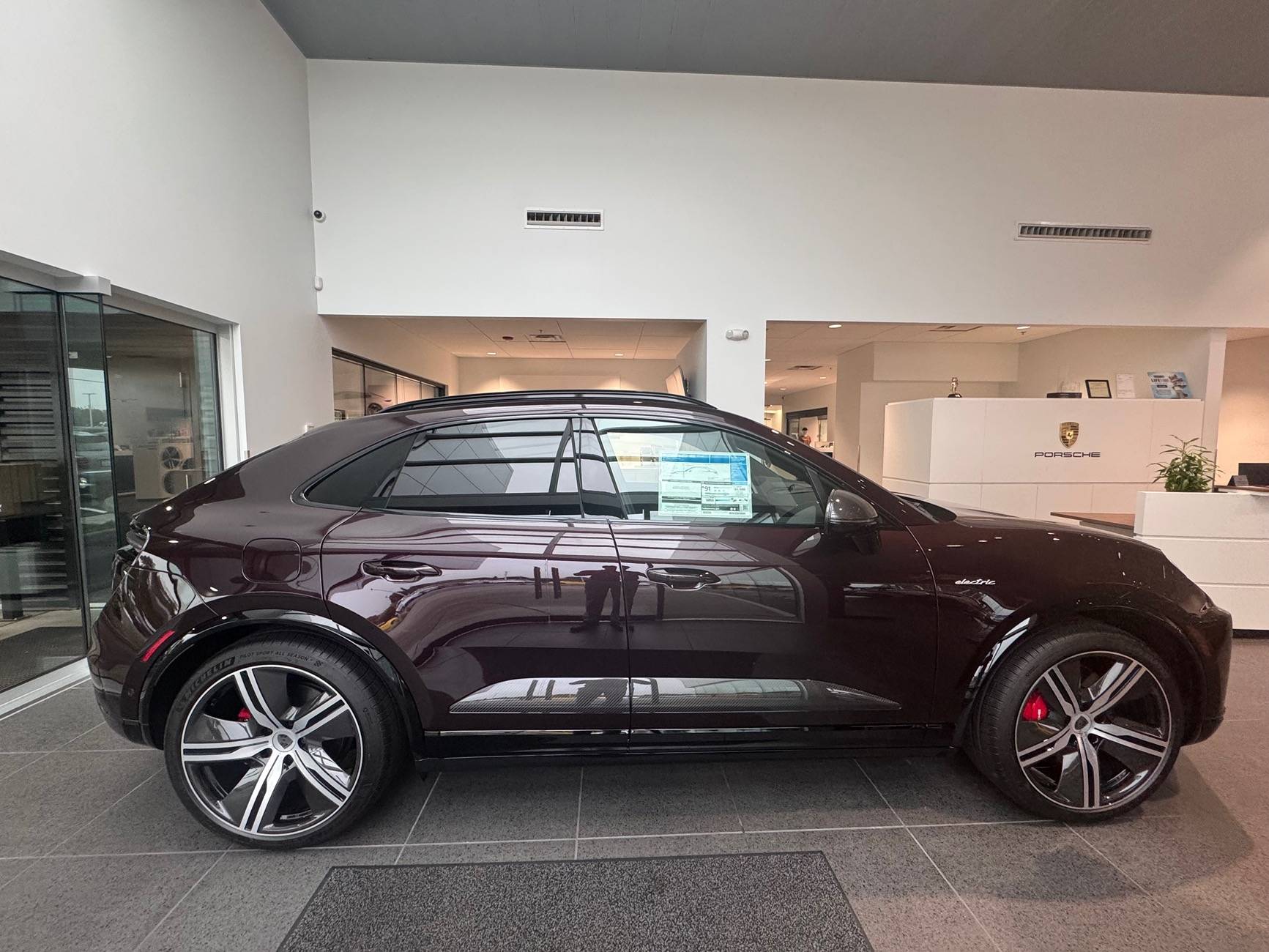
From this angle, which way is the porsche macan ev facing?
to the viewer's right

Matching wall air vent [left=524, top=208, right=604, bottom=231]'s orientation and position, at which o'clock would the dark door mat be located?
The dark door mat is roughly at 12 o'clock from the wall air vent.

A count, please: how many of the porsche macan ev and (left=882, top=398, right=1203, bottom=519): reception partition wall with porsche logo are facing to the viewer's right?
1

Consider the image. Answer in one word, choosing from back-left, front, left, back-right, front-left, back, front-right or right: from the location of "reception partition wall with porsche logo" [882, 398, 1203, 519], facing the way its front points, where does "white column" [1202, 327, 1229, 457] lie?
back-left

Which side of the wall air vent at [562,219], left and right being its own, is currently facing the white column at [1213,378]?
left

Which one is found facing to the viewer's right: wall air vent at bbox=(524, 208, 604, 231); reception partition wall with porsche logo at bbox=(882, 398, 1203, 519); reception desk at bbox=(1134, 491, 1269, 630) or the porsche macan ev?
the porsche macan ev

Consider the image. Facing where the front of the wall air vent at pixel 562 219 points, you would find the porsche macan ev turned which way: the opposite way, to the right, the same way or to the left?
to the left

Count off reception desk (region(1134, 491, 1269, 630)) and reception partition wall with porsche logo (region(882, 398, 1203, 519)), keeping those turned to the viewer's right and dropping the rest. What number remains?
0

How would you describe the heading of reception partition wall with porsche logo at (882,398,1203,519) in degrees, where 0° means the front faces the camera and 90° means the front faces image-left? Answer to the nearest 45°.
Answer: approximately 0°

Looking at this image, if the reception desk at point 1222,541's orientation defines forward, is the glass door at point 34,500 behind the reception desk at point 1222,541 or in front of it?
in front

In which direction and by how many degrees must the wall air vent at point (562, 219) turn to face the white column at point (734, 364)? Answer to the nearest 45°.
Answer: approximately 90° to its left
